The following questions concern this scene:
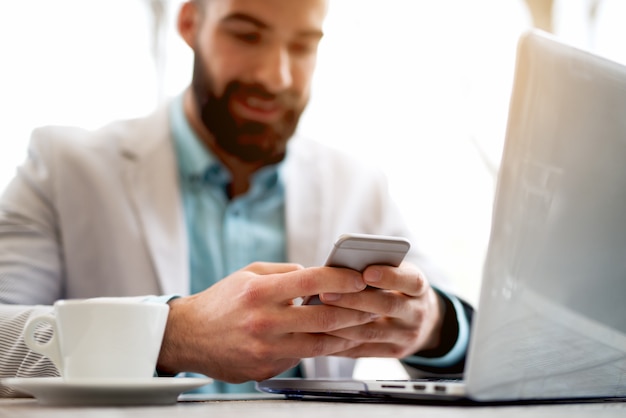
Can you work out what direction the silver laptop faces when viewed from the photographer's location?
facing away from the viewer and to the left of the viewer

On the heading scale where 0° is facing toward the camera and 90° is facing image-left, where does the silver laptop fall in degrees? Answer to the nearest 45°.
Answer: approximately 135°
